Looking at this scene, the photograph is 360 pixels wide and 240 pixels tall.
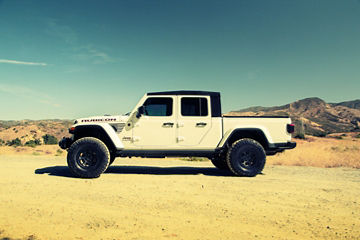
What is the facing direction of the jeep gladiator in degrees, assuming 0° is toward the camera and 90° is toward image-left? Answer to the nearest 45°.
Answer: approximately 90°
